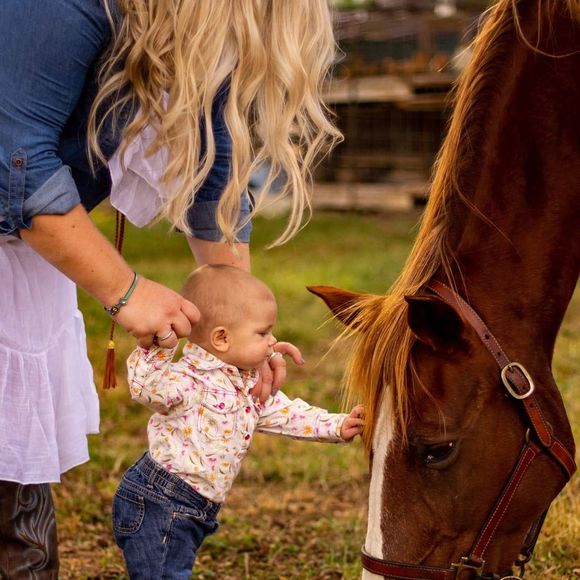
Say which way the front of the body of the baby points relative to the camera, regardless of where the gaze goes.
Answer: to the viewer's right

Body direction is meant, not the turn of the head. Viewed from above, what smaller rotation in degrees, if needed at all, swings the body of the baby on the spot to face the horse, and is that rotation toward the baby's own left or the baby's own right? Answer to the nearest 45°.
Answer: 0° — they already face it

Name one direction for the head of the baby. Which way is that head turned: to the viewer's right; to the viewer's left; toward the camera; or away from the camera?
to the viewer's right
